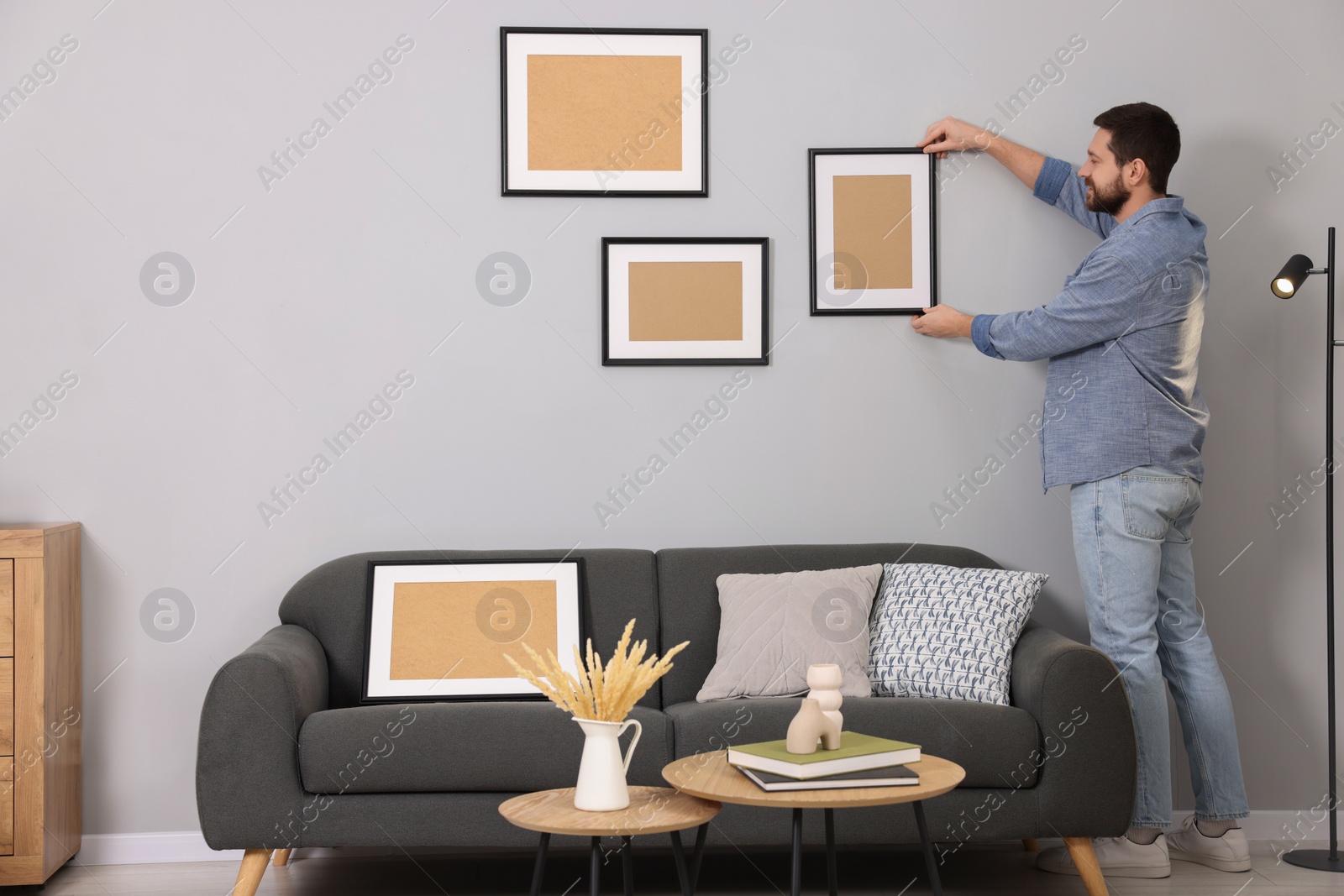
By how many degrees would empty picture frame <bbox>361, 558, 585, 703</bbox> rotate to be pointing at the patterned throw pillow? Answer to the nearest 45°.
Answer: approximately 90° to its left

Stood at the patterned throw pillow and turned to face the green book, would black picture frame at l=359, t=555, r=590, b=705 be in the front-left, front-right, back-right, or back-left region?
front-right

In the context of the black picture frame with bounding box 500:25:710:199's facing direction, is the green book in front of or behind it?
in front

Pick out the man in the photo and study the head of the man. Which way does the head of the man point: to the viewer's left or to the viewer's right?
to the viewer's left

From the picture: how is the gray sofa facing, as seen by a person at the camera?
facing the viewer

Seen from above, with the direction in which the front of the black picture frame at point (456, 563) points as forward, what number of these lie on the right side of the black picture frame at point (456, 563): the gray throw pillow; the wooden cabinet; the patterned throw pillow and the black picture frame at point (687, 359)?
1

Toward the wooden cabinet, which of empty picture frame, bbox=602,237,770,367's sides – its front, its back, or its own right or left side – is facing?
right

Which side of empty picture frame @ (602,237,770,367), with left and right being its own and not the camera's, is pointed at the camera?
front

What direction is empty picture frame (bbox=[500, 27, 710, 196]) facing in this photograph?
toward the camera
